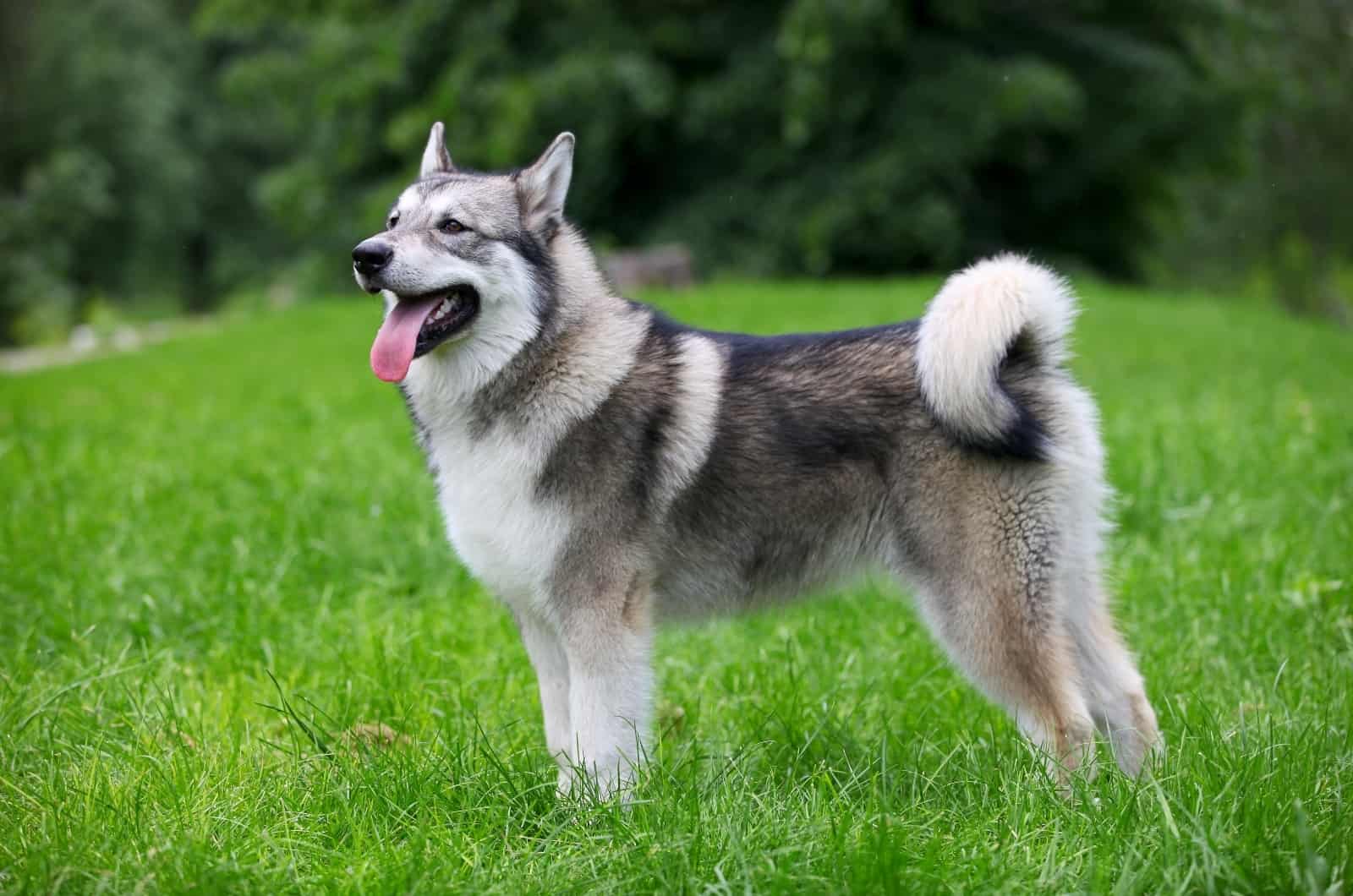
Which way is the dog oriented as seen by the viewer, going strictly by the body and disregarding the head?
to the viewer's left
